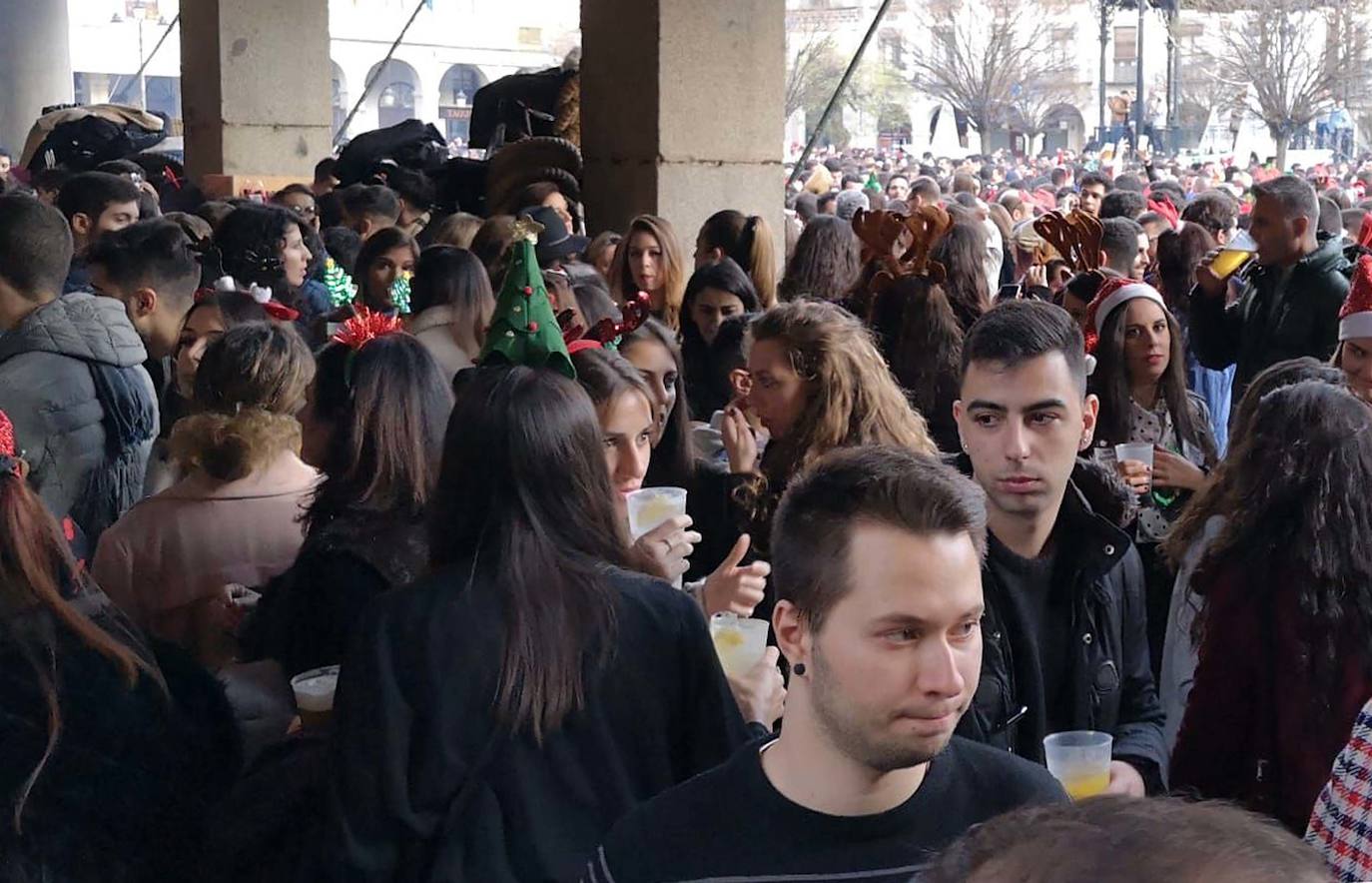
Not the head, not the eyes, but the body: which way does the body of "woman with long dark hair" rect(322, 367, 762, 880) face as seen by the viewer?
away from the camera

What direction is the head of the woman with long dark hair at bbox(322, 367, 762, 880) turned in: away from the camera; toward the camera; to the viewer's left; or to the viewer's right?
away from the camera

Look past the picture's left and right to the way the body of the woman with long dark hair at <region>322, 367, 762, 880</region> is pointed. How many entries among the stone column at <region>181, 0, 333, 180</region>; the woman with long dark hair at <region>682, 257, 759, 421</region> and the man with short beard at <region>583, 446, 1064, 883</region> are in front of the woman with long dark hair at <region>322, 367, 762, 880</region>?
2

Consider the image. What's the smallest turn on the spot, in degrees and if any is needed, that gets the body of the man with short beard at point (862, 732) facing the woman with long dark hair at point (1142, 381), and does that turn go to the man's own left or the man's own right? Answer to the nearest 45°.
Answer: approximately 135° to the man's own left

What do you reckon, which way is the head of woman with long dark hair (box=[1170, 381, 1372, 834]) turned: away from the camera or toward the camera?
away from the camera

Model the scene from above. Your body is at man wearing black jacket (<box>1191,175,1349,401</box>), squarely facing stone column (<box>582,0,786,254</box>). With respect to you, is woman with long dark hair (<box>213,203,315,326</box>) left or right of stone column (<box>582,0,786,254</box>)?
left

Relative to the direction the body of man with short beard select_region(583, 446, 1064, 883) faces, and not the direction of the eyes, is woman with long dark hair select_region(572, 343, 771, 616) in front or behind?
behind

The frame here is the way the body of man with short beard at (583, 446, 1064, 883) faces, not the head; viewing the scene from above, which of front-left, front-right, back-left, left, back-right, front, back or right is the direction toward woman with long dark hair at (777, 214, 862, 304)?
back-left
